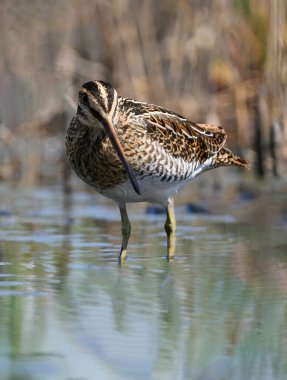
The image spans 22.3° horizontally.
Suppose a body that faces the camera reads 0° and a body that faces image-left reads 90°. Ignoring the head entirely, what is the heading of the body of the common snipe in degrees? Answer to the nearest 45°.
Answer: approximately 45°
